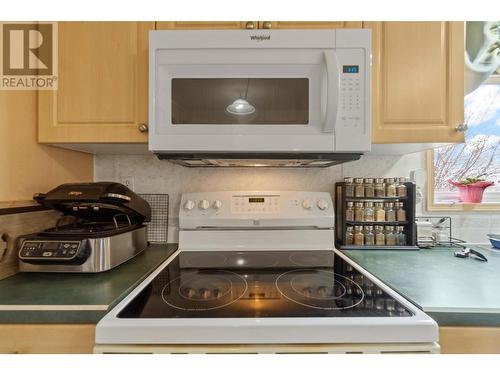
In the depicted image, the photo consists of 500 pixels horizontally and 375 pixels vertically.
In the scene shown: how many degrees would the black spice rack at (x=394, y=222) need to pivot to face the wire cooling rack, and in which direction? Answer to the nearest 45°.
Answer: approximately 90° to its right

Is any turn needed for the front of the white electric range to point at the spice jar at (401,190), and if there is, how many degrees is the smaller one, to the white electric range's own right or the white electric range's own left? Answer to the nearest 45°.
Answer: approximately 135° to the white electric range's own left

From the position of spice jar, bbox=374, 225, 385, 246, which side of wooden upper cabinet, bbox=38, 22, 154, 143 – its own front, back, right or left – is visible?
left

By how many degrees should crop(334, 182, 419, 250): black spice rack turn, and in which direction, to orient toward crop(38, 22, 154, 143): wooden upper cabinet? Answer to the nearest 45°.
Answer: approximately 45° to its right

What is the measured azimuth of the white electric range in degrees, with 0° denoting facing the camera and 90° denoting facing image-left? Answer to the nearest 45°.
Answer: approximately 0°

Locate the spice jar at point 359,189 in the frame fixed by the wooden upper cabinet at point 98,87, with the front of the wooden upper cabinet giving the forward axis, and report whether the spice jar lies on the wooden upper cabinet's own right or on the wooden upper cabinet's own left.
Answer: on the wooden upper cabinet's own left

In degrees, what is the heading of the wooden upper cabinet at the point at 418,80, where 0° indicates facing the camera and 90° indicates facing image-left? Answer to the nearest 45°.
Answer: approximately 0°
